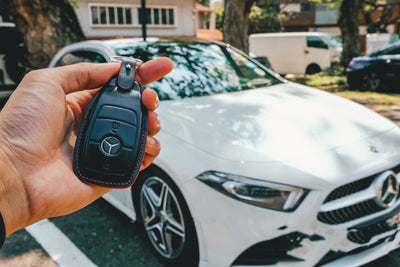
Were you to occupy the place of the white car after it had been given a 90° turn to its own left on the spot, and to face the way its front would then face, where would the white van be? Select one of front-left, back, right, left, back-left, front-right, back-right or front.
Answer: front-left

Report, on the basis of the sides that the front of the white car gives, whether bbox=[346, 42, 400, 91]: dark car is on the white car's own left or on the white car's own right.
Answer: on the white car's own left

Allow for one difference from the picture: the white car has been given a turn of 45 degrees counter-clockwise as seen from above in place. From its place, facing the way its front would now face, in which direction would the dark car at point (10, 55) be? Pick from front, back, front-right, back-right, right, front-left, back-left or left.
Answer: back-left

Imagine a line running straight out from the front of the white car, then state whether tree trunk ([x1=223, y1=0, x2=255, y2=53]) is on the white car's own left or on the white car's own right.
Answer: on the white car's own left

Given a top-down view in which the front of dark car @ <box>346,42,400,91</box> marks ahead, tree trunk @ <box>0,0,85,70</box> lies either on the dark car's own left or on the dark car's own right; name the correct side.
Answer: on the dark car's own right

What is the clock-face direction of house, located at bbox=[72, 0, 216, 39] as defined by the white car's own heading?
The house is roughly at 7 o'clock from the white car.

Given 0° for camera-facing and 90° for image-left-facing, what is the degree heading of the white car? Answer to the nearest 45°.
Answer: approximately 315°
